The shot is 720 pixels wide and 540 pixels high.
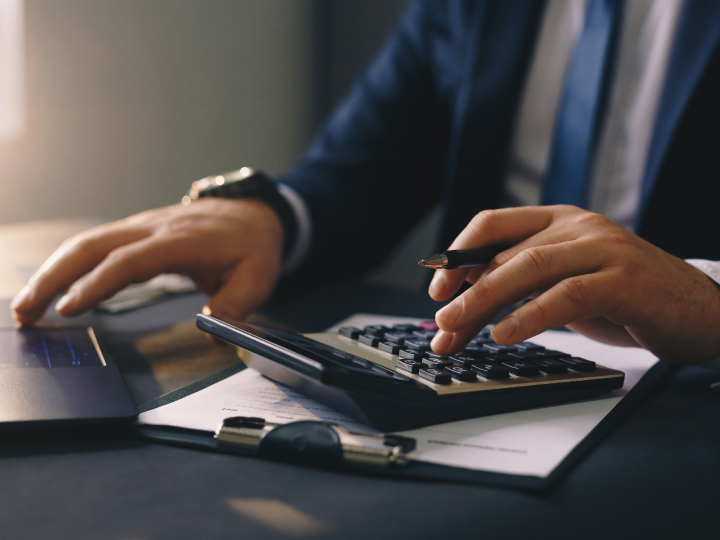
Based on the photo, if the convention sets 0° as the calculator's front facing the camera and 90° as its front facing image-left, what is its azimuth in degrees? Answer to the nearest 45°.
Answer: approximately 225°
